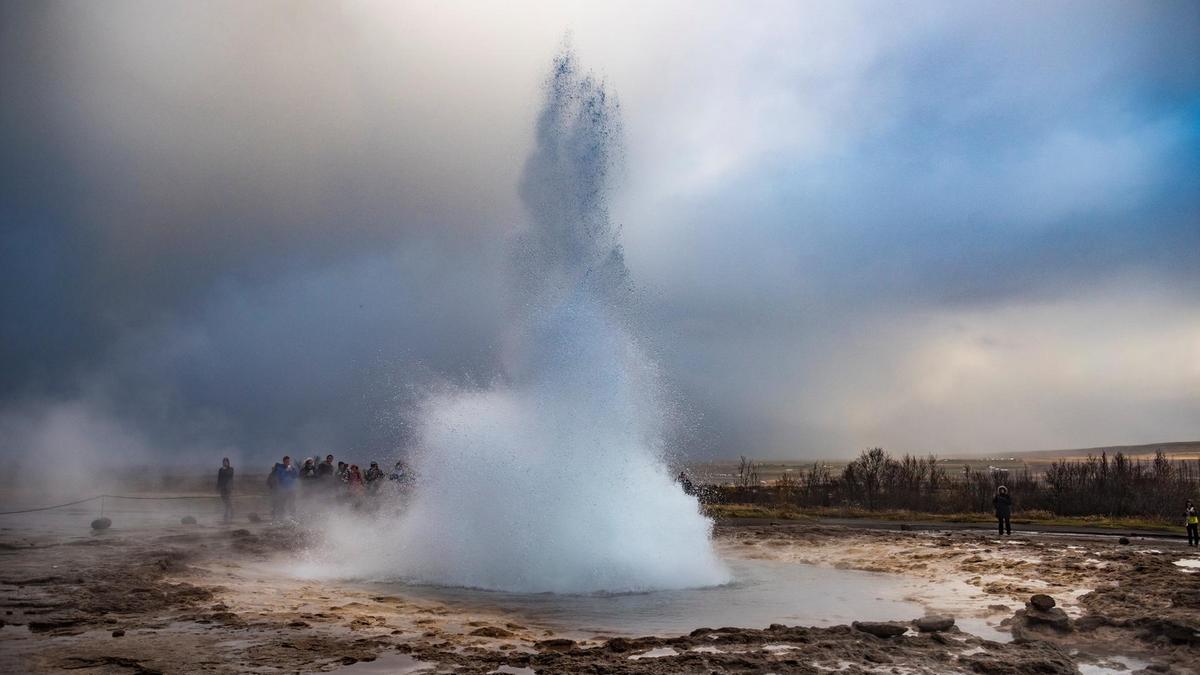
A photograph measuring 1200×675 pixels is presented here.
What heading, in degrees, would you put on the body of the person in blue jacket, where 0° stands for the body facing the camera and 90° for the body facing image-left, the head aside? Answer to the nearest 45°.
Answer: approximately 315°

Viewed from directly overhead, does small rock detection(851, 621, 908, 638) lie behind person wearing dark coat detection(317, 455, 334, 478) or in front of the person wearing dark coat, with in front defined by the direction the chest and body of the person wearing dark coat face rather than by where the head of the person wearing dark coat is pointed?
in front

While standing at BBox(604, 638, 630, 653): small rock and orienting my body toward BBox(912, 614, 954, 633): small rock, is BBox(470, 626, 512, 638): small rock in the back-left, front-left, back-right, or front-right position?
back-left

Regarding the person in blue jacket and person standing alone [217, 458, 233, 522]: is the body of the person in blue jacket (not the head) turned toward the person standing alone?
no

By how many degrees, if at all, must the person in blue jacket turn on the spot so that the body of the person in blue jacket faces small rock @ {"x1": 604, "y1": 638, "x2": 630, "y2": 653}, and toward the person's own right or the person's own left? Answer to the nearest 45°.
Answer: approximately 45° to the person's own right

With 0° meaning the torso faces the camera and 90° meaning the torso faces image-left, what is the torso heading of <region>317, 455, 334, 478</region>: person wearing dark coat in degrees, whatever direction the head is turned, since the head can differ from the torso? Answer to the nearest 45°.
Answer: approximately 315°

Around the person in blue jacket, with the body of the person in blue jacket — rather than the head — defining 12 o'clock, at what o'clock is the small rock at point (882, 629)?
The small rock is roughly at 1 o'clock from the person in blue jacket.

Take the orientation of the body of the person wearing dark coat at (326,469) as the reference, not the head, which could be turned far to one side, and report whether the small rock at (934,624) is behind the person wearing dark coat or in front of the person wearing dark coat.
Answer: in front

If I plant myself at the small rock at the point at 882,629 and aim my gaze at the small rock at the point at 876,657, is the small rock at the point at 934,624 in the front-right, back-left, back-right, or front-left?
back-left

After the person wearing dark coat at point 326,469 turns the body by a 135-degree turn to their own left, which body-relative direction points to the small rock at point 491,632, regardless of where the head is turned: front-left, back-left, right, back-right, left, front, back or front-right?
back

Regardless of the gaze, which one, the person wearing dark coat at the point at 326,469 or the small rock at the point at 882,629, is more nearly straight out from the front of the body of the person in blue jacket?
the small rock

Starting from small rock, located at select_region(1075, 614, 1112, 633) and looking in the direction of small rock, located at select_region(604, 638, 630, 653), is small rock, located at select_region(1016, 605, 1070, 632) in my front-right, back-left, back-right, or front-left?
front-right

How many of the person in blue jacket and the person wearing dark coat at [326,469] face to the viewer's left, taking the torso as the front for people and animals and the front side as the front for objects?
0

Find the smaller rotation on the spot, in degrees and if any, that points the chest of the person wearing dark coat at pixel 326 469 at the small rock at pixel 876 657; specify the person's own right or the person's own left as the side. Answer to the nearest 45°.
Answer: approximately 45° to the person's own right

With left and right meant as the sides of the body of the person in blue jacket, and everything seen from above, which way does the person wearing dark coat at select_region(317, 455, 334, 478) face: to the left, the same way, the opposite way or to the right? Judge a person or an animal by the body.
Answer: the same way
